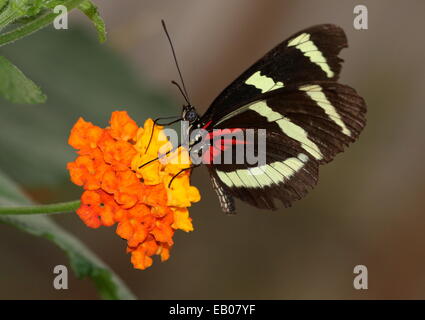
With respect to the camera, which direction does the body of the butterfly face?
to the viewer's left

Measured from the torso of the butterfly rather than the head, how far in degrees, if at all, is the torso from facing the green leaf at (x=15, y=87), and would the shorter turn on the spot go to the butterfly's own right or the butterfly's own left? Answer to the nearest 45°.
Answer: approximately 45° to the butterfly's own left
